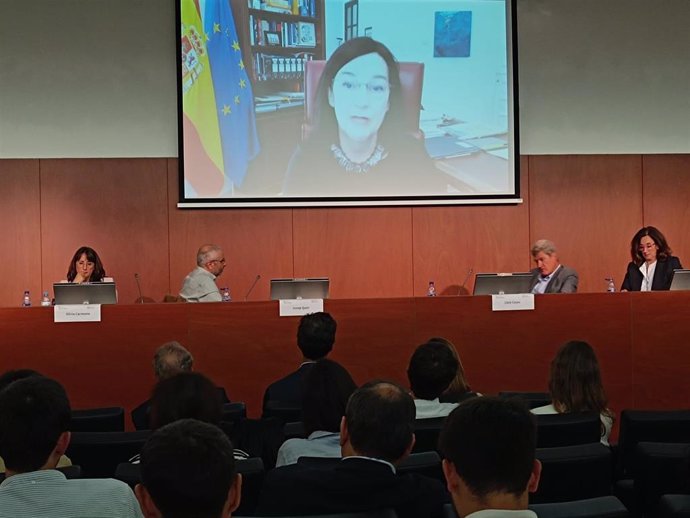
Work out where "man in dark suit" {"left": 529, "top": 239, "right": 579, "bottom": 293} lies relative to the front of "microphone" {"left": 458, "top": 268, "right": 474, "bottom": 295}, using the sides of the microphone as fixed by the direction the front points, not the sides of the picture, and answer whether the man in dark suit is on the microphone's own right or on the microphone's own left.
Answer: on the microphone's own right

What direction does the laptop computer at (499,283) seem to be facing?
away from the camera

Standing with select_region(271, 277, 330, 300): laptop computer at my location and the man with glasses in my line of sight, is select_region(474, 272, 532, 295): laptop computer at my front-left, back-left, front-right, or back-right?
back-right

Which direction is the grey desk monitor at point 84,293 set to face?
away from the camera

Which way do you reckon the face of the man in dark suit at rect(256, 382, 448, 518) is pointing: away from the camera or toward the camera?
away from the camera

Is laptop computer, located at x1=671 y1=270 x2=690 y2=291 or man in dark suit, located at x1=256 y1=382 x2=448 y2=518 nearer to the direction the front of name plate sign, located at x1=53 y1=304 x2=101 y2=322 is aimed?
the man in dark suit

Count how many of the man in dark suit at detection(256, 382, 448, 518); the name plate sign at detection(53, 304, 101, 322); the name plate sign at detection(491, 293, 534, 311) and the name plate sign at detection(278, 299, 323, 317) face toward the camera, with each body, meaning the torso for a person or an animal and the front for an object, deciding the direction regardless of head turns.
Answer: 3

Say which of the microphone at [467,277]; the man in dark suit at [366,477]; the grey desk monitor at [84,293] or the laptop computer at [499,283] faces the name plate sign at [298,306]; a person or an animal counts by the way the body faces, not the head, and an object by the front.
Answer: the man in dark suit

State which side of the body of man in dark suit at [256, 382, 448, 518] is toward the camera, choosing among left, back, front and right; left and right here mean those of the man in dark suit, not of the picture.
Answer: back
